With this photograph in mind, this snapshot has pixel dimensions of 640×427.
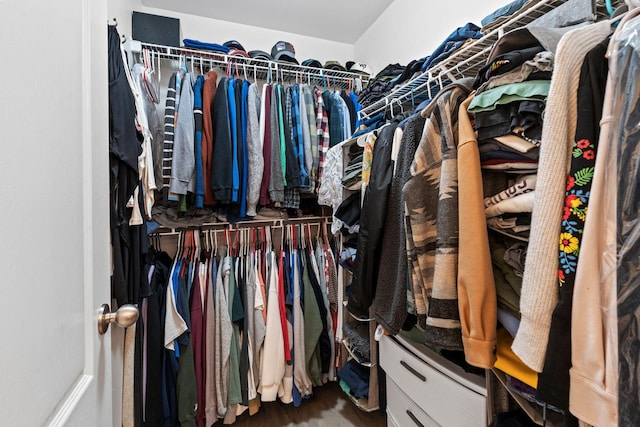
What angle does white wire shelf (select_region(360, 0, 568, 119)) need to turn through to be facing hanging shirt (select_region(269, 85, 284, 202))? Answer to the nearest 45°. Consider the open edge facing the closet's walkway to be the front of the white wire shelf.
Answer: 0° — it already faces it

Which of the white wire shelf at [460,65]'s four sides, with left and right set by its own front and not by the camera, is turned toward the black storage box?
front

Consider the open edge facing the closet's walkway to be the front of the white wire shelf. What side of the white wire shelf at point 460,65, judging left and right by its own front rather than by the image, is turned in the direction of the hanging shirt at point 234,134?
front

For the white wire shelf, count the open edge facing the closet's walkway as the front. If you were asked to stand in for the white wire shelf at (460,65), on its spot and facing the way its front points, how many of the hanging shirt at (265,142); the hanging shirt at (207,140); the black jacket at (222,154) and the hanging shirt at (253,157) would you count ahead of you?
4

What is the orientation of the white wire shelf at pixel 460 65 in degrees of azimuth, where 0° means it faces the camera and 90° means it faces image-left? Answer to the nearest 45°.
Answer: approximately 90°

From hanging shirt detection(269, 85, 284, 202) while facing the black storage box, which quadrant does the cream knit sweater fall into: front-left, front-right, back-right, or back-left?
back-left

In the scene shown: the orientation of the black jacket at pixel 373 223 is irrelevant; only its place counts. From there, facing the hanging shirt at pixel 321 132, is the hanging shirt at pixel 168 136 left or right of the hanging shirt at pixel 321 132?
left

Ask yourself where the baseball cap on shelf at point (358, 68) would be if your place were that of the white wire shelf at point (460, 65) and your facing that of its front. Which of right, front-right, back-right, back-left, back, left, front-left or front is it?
front-right
